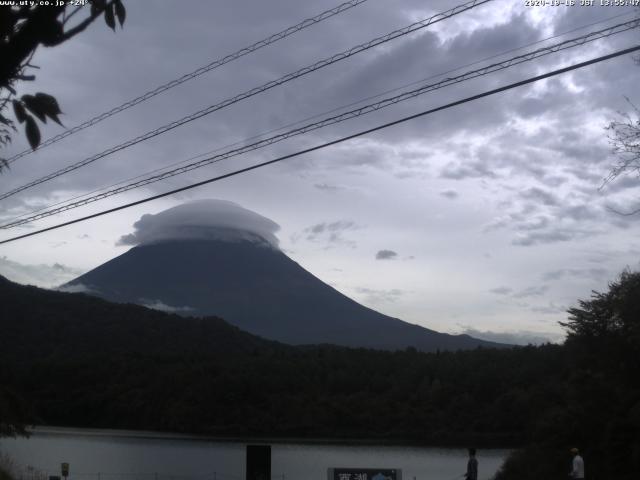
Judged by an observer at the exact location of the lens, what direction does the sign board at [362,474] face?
facing the viewer

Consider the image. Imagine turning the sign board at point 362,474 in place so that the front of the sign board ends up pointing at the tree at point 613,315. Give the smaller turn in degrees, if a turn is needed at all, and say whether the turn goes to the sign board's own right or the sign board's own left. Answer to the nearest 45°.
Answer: approximately 135° to the sign board's own left
